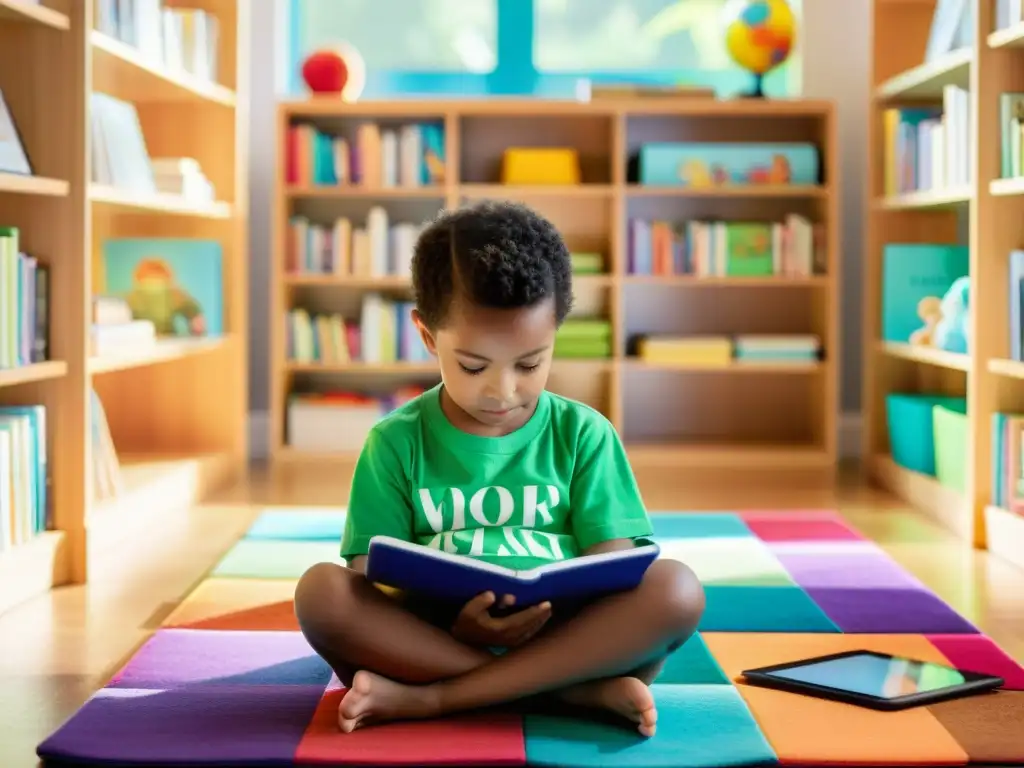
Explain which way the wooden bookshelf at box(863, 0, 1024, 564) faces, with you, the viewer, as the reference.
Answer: facing the viewer and to the left of the viewer

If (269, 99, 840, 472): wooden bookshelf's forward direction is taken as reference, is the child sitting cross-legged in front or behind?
in front

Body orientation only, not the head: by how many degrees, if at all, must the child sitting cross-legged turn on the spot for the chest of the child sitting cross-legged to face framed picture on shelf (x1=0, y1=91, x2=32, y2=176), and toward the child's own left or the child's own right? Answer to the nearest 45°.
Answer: approximately 135° to the child's own right

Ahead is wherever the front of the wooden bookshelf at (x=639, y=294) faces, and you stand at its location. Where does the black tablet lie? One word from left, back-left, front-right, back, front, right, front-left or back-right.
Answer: front

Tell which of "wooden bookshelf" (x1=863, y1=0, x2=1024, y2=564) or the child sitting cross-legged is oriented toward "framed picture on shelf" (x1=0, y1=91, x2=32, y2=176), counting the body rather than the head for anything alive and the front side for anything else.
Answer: the wooden bookshelf

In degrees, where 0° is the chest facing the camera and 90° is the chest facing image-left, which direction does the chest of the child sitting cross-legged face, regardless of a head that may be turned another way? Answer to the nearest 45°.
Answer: approximately 0°

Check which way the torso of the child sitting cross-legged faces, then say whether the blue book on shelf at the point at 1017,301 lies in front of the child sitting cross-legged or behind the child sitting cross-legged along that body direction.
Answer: behind

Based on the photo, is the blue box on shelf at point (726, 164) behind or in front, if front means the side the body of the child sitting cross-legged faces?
behind

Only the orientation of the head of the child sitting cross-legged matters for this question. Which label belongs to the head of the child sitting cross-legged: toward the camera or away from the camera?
toward the camera

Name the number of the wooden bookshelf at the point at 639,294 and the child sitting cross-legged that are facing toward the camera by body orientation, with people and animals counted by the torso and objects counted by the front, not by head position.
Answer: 2

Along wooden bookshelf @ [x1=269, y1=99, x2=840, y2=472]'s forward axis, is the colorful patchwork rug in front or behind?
in front

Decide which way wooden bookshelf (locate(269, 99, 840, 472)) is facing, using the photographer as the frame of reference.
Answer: facing the viewer

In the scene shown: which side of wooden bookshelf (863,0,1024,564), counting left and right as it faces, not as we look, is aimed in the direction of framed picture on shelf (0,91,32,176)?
front

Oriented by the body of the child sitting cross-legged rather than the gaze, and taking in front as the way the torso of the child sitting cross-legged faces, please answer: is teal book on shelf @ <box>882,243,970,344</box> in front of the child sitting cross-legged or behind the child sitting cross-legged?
behind
